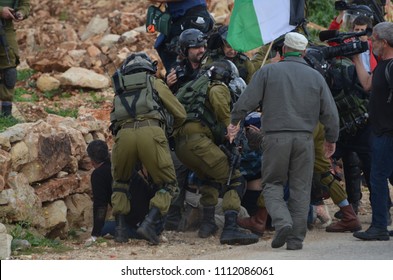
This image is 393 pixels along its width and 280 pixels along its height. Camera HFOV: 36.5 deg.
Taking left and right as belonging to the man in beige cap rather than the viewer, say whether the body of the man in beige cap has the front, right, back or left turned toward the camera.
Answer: back

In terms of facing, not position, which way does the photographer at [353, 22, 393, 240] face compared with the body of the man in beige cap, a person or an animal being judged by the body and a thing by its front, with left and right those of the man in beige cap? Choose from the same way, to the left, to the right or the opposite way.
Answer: to the left

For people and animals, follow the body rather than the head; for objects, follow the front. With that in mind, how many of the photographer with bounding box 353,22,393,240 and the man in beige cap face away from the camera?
1

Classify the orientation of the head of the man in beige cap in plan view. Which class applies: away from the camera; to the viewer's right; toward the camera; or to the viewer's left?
away from the camera

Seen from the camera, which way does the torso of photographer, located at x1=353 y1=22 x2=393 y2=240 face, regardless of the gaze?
to the viewer's left
